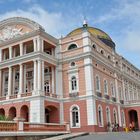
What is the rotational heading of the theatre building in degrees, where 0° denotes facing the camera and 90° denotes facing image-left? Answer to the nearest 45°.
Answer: approximately 45°
